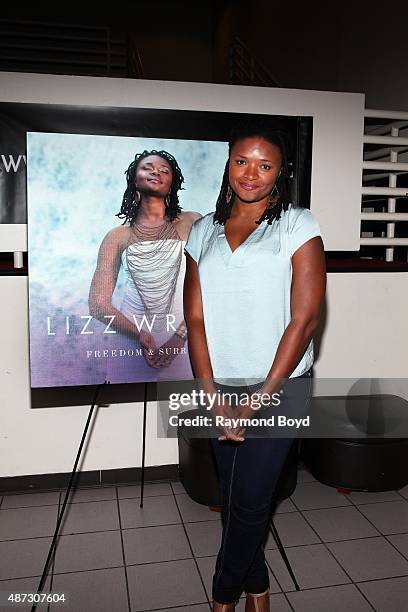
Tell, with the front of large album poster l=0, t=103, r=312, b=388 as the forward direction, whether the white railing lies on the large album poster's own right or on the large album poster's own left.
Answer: on the large album poster's own left

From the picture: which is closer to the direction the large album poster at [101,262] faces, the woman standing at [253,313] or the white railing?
the woman standing

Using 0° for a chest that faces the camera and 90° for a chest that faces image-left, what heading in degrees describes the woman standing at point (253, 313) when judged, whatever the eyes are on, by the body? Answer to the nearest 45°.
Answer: approximately 45°

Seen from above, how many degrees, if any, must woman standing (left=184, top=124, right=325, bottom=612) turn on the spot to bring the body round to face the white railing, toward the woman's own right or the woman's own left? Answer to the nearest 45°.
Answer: approximately 180°

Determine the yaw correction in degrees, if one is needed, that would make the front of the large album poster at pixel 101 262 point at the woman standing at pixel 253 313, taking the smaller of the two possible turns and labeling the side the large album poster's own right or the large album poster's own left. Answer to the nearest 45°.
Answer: approximately 45° to the large album poster's own left

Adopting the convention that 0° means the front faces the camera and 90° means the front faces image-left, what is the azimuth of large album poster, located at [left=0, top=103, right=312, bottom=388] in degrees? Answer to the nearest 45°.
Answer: approximately 0°
